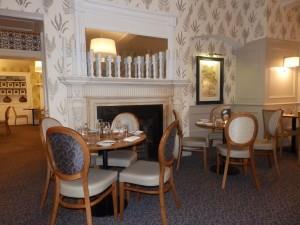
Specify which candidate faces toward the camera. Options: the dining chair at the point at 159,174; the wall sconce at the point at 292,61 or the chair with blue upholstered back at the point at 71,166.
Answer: the wall sconce

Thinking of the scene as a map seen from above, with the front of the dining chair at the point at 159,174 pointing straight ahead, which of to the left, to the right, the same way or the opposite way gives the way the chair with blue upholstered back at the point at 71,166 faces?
to the right

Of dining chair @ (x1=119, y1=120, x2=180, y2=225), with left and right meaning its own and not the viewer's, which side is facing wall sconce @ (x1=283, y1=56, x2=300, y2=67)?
right

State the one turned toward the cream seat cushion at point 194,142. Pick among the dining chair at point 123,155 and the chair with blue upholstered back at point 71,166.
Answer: the chair with blue upholstered back

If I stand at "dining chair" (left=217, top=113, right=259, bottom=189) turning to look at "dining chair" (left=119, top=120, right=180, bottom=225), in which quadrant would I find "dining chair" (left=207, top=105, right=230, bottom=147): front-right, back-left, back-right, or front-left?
back-right

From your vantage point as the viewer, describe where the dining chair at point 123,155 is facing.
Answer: facing the viewer and to the left of the viewer

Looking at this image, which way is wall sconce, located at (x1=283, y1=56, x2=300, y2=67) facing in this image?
toward the camera

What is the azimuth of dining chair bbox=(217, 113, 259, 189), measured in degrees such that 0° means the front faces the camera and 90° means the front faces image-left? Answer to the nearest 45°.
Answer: approximately 135°

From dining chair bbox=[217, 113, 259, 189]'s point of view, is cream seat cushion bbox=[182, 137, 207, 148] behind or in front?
in front

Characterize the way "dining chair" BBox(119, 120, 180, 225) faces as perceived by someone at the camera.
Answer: facing away from the viewer and to the left of the viewer

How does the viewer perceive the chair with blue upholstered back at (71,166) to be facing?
facing away from the viewer and to the right of the viewer

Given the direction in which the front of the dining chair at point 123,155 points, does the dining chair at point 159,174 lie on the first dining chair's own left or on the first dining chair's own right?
on the first dining chair's own left
